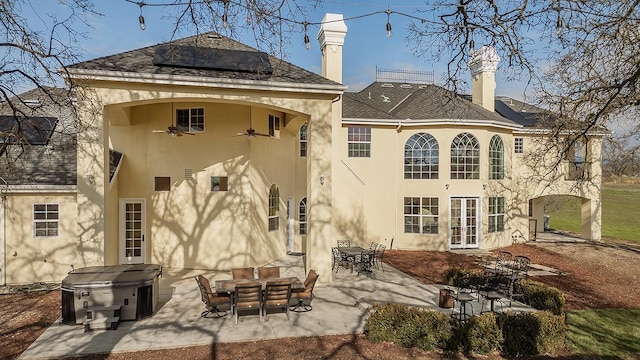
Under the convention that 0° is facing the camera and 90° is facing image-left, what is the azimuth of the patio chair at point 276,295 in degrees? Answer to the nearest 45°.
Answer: approximately 180°

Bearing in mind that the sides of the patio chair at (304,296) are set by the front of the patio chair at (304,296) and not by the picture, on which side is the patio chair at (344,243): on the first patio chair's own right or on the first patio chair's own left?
on the first patio chair's own right

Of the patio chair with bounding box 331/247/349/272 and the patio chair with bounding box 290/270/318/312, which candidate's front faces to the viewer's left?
the patio chair with bounding box 290/270/318/312

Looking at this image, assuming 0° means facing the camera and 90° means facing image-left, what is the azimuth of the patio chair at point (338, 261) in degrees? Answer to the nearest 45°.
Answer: approximately 225°

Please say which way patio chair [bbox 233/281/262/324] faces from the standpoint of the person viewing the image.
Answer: facing away from the viewer

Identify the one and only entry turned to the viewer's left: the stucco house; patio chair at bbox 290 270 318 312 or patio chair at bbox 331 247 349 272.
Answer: patio chair at bbox 290 270 318 312

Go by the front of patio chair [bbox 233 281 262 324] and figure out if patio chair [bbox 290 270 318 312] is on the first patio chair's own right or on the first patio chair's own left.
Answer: on the first patio chair's own right

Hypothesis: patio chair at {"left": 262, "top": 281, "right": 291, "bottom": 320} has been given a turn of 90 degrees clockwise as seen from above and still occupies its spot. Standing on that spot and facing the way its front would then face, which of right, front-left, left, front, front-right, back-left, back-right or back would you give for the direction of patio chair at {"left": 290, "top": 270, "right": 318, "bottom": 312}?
front-left

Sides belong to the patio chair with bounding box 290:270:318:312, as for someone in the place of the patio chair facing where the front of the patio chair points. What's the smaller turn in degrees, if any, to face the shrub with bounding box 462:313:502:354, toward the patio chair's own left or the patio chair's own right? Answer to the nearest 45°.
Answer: approximately 135° to the patio chair's own left

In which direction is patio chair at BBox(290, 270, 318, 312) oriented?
to the viewer's left

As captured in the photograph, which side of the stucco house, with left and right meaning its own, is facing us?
back

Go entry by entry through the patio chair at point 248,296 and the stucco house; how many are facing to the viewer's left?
0
